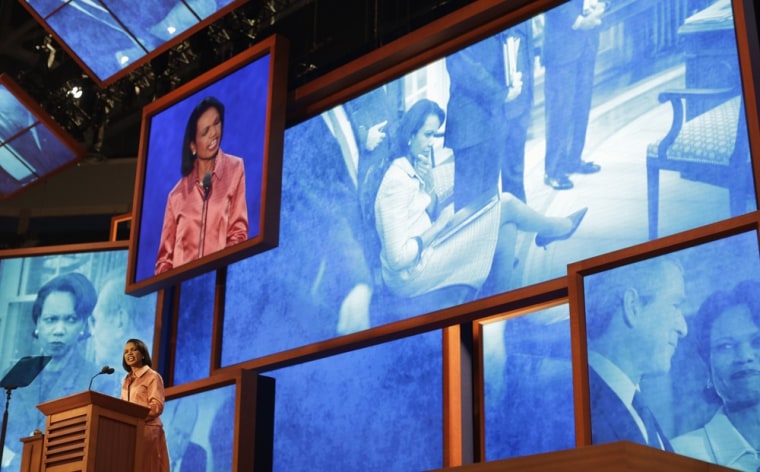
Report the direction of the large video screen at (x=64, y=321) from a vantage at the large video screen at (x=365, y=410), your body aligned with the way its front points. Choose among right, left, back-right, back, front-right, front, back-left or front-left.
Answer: right

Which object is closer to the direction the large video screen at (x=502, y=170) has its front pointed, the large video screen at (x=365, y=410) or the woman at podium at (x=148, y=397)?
the woman at podium

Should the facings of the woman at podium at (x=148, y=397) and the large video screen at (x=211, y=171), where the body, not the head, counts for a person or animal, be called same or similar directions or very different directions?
same or similar directions

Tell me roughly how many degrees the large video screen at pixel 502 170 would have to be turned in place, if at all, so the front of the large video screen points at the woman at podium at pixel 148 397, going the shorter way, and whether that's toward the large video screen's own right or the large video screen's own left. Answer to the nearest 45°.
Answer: approximately 45° to the large video screen's own right

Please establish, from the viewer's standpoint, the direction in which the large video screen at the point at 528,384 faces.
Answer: facing the viewer and to the left of the viewer

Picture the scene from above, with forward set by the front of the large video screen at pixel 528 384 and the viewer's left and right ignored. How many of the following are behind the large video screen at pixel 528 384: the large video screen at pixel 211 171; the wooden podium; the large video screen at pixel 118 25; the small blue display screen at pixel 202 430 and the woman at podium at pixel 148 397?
0

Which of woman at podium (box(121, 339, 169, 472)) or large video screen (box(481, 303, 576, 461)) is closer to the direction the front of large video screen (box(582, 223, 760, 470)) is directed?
the woman at podium

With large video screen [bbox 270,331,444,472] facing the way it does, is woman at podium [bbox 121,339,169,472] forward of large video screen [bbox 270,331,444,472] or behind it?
forward

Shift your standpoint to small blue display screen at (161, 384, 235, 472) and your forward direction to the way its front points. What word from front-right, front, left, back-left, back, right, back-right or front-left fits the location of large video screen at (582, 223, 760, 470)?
left

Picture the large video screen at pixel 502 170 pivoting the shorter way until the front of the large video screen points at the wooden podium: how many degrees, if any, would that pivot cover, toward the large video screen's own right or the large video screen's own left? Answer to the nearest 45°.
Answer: approximately 45° to the large video screen's own right

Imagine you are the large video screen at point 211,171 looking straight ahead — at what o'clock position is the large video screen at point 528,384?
the large video screen at point 528,384 is roughly at 8 o'clock from the large video screen at point 211,171.

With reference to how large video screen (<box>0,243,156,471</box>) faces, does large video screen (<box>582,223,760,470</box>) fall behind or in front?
in front

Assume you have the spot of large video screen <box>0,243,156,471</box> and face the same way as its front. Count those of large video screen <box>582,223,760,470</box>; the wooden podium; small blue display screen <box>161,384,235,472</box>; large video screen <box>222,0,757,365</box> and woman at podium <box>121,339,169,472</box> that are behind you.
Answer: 0

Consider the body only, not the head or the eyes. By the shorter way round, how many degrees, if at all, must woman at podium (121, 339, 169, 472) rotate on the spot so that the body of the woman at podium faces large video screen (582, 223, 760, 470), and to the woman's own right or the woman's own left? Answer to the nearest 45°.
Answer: approximately 90° to the woman's own left

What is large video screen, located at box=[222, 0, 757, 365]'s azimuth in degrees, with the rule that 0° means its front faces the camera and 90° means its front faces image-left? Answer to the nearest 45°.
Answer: approximately 45°
